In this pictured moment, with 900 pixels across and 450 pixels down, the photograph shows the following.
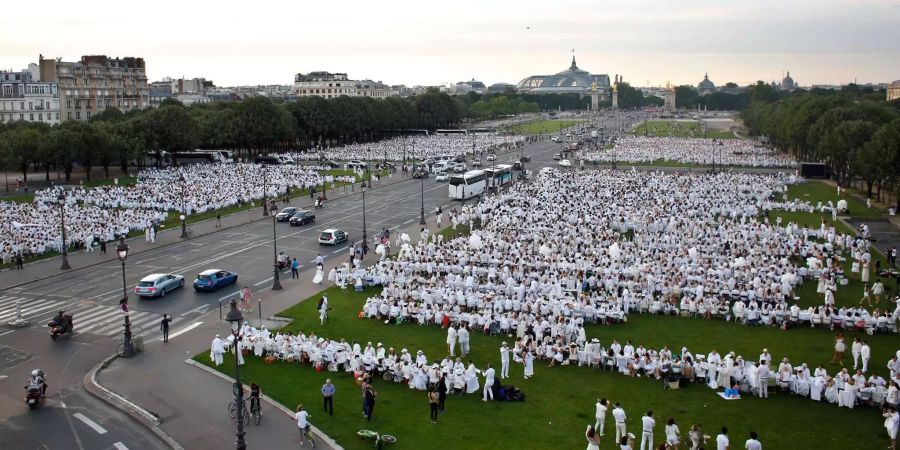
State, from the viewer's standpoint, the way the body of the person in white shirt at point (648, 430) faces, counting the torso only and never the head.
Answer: away from the camera

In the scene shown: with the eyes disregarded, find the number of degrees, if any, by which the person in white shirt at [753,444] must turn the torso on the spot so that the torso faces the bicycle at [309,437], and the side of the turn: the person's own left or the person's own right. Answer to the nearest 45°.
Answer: approximately 90° to the person's own left

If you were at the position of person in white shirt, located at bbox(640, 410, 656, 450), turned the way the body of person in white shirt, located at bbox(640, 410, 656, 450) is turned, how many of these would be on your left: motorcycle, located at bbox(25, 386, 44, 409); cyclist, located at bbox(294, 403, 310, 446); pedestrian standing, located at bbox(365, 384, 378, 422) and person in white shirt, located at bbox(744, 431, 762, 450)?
3

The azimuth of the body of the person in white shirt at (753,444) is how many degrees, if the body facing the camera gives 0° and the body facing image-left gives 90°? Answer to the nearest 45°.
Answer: approximately 180°

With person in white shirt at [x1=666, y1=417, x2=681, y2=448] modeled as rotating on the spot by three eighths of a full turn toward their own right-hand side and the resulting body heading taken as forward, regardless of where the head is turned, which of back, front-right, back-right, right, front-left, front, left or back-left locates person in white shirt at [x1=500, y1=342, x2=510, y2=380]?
back

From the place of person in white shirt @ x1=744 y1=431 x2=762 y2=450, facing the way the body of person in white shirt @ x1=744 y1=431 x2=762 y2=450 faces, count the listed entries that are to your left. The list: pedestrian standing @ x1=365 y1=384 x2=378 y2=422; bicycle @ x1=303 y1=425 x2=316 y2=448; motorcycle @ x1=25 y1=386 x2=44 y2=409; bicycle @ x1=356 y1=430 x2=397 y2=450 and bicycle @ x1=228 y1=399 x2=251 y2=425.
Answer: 5

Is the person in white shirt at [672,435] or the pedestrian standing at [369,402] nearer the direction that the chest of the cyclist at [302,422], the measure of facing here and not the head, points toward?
the pedestrian standing

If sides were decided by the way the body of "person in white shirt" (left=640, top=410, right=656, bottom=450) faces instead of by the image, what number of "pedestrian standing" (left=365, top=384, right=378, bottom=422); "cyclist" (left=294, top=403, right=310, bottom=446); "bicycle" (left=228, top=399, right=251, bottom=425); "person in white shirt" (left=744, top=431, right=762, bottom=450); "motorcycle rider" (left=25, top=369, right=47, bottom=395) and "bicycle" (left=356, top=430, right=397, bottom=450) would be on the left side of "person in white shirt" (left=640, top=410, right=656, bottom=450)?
5

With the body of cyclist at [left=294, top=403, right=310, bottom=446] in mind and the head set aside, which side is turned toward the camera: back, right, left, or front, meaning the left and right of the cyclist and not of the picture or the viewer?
back

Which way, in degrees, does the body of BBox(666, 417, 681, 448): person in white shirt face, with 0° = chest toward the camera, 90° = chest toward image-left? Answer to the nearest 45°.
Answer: approximately 180°

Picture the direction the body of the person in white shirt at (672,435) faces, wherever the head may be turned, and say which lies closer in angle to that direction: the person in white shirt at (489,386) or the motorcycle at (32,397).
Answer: the person in white shirt

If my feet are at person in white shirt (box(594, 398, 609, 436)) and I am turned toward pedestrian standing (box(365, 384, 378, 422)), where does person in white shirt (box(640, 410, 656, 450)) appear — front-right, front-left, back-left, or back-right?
back-left
